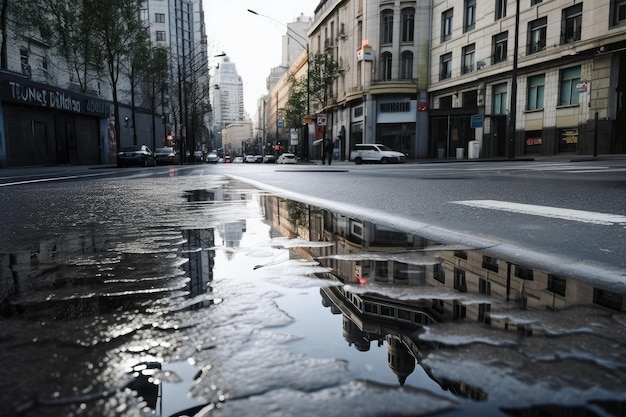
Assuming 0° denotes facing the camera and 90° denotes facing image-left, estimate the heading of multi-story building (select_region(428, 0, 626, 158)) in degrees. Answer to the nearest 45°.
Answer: approximately 45°

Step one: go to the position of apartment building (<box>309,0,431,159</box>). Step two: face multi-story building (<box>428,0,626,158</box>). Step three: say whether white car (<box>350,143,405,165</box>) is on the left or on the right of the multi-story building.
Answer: right

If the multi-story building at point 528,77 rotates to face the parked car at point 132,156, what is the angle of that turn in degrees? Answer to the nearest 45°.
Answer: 0° — it already faces it

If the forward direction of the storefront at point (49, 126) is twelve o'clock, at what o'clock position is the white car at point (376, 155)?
The white car is roughly at 11 o'clock from the storefront.

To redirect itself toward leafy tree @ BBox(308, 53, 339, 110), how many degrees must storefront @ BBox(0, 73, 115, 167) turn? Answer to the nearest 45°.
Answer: approximately 45° to its left

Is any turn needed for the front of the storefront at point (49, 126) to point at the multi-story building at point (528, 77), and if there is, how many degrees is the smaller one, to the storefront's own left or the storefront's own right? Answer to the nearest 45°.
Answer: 0° — it already faces it

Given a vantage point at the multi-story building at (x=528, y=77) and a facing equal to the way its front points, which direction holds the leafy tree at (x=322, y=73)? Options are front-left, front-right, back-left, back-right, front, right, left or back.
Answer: right

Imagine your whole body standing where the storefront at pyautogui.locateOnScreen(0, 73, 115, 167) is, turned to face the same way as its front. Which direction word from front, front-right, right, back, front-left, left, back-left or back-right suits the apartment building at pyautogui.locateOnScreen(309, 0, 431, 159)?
front-left

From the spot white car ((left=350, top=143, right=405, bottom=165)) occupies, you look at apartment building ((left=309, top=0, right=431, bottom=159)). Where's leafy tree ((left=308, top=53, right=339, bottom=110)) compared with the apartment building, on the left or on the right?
left

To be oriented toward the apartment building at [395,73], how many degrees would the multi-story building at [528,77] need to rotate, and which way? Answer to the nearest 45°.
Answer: approximately 90° to its right

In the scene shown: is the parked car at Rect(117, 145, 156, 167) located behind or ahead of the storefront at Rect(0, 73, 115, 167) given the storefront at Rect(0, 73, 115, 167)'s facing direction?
ahead

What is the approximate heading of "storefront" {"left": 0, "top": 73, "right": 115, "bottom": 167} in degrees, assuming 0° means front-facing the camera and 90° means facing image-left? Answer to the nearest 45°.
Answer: approximately 315°
